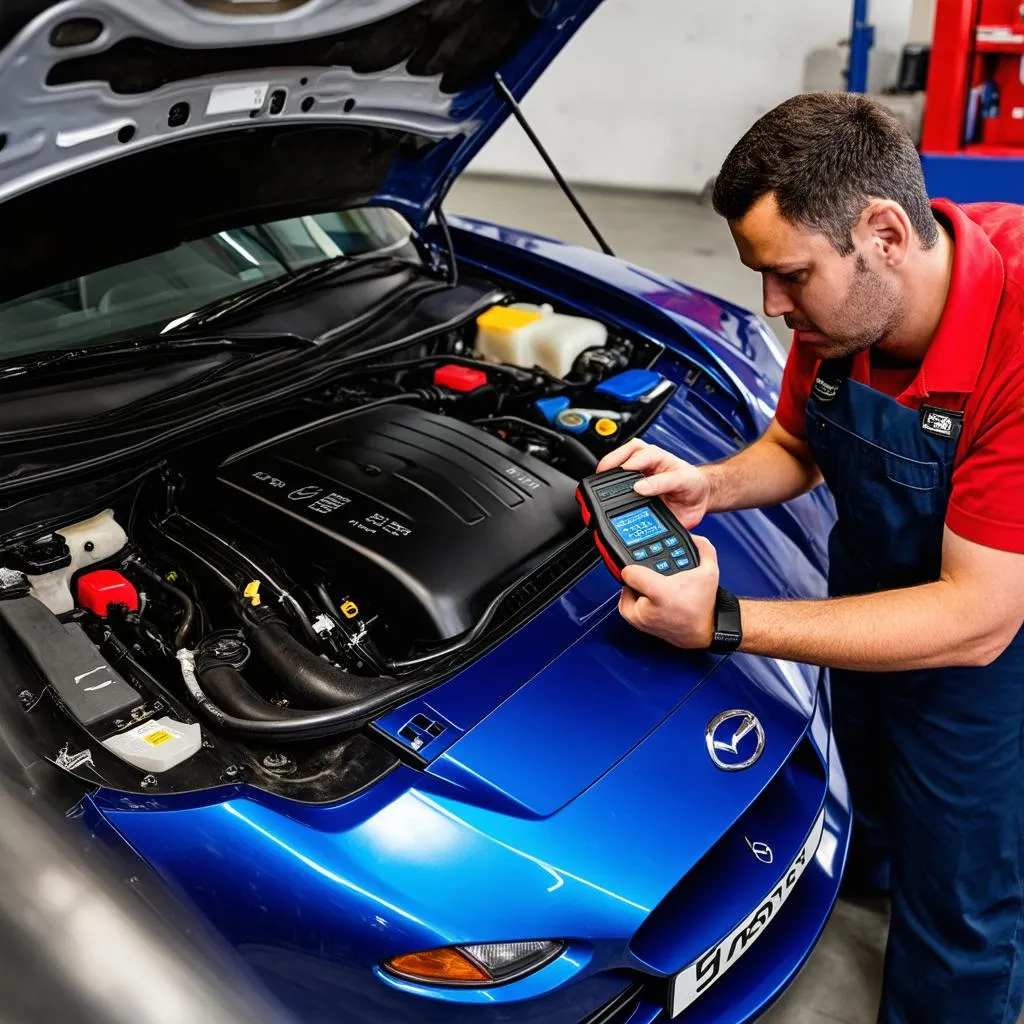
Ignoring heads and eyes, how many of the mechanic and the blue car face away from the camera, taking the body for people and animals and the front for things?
0

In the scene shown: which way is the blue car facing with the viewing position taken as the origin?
facing the viewer and to the right of the viewer

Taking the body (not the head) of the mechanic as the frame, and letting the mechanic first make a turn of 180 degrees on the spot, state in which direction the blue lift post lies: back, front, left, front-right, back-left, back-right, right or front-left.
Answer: front-left

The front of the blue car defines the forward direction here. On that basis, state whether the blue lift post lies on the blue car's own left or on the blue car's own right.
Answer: on the blue car's own left

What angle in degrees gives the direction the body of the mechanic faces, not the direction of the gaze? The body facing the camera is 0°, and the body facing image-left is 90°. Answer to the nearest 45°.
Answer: approximately 45°

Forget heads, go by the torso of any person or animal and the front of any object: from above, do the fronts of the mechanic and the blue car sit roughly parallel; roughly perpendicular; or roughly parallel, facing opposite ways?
roughly perpendicular
